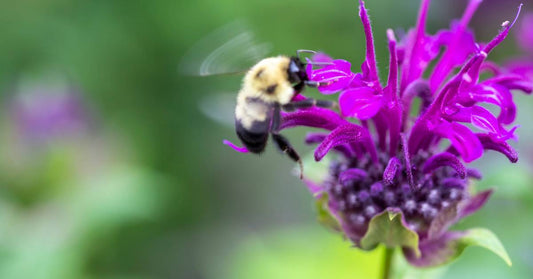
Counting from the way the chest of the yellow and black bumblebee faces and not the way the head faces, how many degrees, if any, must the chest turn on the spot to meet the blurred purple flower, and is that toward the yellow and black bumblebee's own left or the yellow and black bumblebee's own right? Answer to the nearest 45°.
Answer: approximately 135° to the yellow and black bumblebee's own left

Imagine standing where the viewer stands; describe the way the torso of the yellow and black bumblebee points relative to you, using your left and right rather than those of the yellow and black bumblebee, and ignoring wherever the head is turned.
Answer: facing to the right of the viewer
